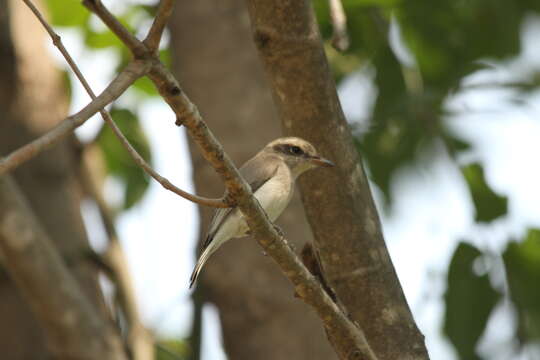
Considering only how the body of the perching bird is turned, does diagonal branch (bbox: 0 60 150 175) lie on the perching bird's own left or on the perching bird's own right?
on the perching bird's own right

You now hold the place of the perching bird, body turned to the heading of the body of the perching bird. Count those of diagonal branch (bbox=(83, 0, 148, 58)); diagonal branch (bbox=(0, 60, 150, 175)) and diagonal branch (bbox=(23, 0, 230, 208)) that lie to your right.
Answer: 3

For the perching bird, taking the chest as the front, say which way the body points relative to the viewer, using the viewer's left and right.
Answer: facing to the right of the viewer

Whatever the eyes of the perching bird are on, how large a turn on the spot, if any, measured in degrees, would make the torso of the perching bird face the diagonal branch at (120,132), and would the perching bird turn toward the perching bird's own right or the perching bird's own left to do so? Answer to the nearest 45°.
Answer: approximately 90° to the perching bird's own right

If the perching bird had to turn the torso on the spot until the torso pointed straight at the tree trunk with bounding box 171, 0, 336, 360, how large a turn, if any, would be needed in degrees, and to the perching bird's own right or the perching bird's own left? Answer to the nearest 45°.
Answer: approximately 90° to the perching bird's own left

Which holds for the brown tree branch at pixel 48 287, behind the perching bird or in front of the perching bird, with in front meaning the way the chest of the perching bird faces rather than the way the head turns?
behind
